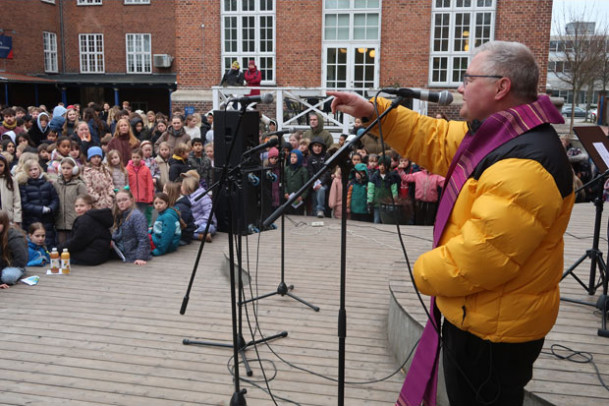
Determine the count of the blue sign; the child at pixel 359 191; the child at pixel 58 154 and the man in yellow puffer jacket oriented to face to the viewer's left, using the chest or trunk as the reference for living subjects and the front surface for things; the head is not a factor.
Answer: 1

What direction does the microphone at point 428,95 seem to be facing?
to the viewer's right

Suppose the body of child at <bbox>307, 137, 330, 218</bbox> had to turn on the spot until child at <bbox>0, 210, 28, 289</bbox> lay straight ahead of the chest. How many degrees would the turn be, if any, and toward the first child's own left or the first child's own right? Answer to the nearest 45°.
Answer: approximately 45° to the first child's own right

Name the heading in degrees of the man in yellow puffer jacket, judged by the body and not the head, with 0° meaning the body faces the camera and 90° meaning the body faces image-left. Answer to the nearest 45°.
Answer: approximately 90°

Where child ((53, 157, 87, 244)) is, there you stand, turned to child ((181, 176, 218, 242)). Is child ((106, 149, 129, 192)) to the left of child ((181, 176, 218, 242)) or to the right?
left

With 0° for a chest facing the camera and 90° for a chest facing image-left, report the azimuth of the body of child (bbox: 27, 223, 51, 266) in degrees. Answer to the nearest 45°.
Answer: approximately 315°

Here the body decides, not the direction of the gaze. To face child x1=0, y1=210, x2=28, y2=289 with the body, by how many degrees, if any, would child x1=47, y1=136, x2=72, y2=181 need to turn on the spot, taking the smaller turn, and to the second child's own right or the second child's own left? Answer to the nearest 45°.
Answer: approximately 45° to the second child's own right
